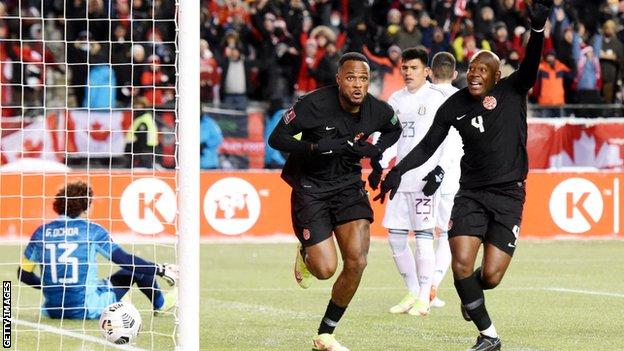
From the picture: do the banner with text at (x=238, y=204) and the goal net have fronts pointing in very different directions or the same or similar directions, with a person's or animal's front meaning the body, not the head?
very different directions

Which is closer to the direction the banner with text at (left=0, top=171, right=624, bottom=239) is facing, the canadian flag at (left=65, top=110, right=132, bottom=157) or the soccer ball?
the soccer ball

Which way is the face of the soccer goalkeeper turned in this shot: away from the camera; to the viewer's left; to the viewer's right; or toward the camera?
away from the camera

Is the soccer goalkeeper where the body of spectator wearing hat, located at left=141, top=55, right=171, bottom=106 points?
yes

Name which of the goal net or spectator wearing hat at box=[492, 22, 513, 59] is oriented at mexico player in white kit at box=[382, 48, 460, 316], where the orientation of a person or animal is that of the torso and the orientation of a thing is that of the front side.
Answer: the spectator wearing hat

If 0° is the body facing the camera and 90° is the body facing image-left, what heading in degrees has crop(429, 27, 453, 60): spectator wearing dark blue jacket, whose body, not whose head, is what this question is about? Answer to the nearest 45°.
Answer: approximately 0°

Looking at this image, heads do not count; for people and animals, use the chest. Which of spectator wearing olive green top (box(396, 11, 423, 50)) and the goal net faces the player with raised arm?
the spectator wearing olive green top

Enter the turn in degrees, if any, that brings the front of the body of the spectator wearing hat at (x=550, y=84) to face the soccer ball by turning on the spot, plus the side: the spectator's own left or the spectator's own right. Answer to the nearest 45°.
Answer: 0° — they already face it
